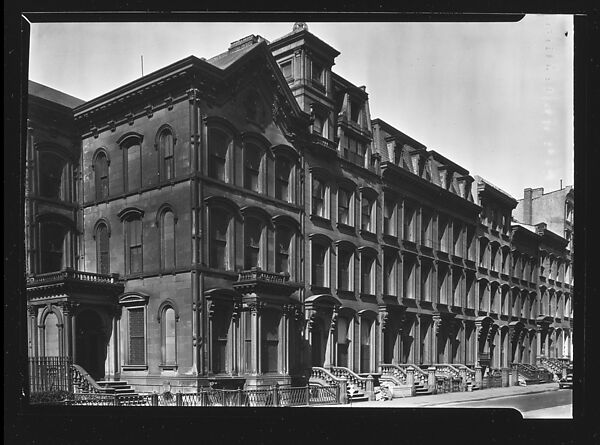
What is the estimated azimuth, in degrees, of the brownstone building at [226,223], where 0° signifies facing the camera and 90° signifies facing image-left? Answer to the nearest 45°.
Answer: approximately 315°
